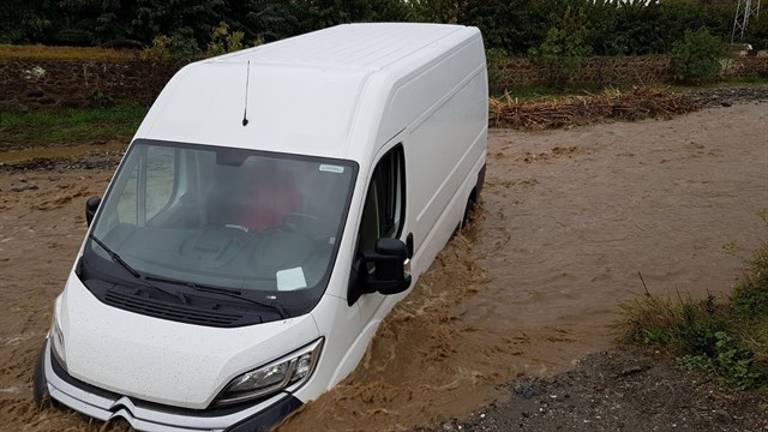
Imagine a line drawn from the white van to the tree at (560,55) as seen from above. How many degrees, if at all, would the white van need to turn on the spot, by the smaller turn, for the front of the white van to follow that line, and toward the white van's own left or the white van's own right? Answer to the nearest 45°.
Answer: approximately 180°

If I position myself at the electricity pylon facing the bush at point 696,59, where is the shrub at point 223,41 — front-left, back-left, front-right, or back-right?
front-right

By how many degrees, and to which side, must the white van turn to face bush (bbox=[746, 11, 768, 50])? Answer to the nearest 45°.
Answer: approximately 180°

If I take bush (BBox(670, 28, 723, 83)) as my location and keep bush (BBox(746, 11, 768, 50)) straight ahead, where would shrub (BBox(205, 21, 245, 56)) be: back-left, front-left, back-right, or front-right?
back-left

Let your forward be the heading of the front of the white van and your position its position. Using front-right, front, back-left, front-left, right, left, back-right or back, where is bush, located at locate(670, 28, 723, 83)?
back

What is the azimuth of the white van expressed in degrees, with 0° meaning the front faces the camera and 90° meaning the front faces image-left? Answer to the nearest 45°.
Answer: approximately 45°

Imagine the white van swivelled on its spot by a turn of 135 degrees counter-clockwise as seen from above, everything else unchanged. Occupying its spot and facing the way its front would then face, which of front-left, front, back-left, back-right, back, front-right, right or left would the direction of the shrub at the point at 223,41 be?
left

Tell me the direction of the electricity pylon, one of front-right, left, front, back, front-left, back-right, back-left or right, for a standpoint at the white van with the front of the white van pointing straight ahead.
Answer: back
